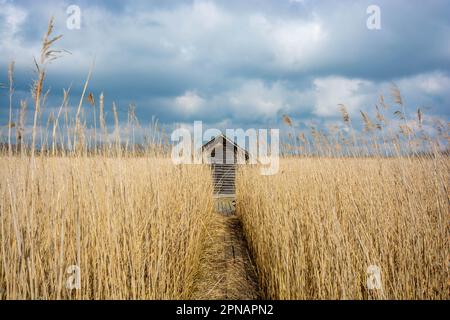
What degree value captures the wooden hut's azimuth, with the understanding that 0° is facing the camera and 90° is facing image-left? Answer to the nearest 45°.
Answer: approximately 0°
